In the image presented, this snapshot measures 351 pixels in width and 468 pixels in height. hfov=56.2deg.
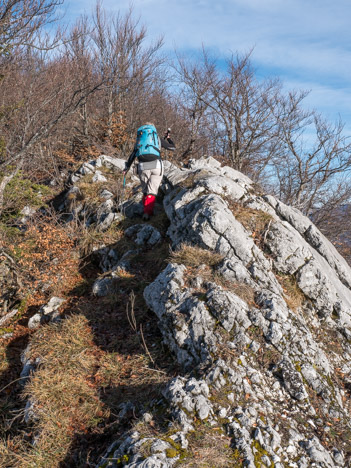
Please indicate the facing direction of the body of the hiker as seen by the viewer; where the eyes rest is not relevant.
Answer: away from the camera
